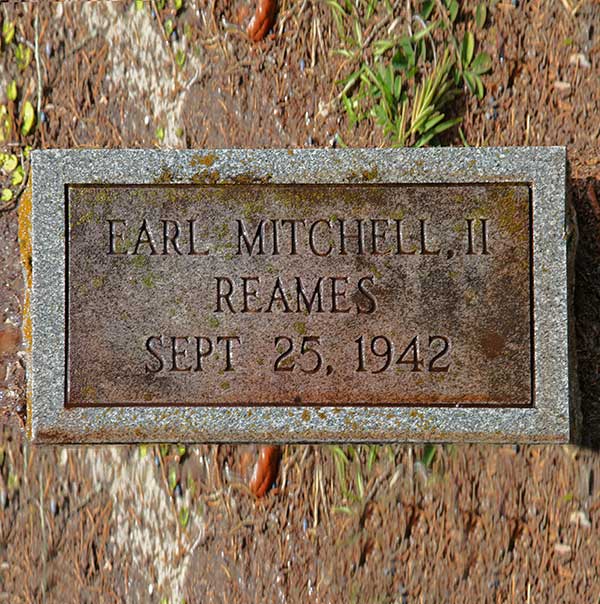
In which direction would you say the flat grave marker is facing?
toward the camera
